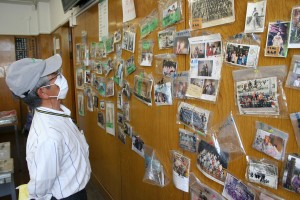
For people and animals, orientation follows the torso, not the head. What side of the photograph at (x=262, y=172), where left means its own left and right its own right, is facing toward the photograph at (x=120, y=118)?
right

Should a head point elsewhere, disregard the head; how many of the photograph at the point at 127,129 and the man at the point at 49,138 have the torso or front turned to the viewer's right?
1

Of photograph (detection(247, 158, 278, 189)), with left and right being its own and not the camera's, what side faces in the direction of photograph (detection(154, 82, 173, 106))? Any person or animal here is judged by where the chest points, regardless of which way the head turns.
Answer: right

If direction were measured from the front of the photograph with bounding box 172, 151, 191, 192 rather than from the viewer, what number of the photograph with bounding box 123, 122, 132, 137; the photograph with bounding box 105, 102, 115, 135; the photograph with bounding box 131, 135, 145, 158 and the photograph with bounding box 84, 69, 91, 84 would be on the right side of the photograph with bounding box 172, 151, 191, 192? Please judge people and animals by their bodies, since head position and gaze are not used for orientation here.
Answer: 4

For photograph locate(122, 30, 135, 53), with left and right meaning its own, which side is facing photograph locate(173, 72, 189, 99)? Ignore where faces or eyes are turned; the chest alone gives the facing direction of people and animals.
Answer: left

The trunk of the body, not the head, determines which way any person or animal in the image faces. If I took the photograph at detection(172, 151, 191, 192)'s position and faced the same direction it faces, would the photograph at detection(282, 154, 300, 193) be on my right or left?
on my left

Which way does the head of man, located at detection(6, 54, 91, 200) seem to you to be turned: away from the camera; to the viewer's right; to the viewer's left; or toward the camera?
to the viewer's right
